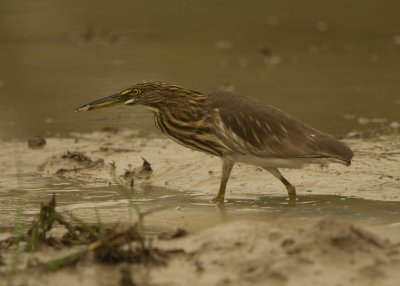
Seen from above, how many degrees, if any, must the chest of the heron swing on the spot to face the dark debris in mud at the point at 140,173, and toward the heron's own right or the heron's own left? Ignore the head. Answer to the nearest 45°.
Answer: approximately 45° to the heron's own right

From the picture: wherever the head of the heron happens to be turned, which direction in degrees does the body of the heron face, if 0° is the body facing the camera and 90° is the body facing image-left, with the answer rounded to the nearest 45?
approximately 90°

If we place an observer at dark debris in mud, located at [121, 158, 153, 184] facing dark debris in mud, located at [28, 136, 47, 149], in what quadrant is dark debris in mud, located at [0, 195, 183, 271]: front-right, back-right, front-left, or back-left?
back-left
